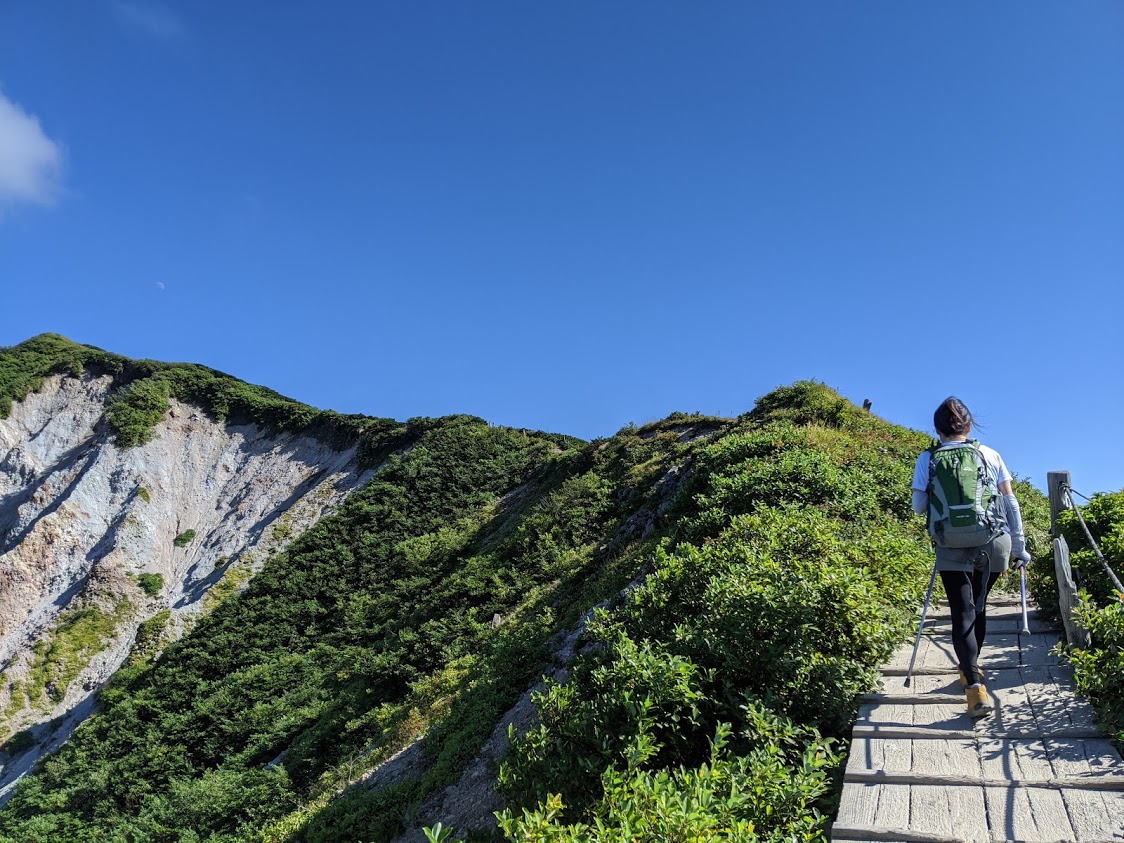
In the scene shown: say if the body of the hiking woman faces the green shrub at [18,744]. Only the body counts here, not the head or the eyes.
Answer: no

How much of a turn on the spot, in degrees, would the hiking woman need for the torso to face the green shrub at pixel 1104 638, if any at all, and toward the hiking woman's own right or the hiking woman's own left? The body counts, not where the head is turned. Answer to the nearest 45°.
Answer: approximately 90° to the hiking woman's own right

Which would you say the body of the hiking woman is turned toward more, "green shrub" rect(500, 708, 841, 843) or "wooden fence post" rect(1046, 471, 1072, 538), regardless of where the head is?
the wooden fence post

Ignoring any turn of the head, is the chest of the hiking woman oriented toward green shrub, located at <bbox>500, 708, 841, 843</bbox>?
no

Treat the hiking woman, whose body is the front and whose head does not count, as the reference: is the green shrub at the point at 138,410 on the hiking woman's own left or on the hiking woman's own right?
on the hiking woman's own left

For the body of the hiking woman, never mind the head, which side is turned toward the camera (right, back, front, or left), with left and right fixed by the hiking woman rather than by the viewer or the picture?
back

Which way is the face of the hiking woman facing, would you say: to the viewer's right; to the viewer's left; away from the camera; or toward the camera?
away from the camera
